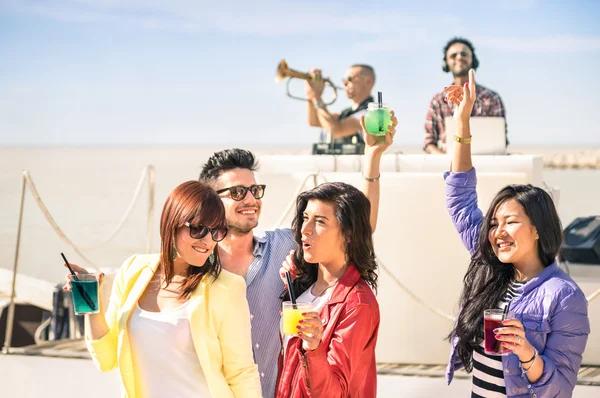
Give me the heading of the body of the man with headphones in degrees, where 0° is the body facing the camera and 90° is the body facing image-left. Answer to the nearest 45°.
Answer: approximately 0°

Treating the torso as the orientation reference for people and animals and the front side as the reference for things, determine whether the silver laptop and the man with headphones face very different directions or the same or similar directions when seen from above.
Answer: very different directions

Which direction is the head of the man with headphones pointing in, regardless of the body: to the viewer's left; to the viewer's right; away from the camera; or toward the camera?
toward the camera

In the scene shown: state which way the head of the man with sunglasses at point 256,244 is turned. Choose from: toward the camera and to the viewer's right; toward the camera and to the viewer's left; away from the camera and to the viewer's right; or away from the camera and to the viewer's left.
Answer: toward the camera and to the viewer's right

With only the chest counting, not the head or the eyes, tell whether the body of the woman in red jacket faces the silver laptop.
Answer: no

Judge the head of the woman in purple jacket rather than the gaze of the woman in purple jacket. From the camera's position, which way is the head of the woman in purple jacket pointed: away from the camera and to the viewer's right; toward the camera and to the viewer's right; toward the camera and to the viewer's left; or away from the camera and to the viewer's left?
toward the camera and to the viewer's left

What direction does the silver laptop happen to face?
away from the camera

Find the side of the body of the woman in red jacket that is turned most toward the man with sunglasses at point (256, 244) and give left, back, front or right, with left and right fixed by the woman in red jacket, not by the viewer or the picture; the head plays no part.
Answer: right

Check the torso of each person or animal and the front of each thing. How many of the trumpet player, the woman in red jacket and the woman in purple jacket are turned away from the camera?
0

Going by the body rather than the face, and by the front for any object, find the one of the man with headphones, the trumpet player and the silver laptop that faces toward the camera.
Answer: the man with headphones

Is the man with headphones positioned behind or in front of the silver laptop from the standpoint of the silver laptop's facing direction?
in front

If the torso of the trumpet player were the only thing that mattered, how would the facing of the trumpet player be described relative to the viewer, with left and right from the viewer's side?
facing to the left of the viewer

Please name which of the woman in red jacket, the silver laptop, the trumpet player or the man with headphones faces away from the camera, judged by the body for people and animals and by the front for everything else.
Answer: the silver laptop
